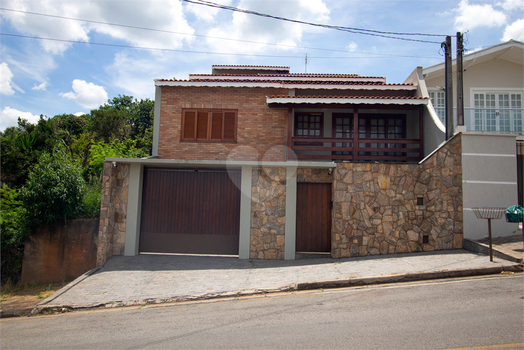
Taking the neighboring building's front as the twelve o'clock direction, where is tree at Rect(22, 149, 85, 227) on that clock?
The tree is roughly at 2 o'clock from the neighboring building.

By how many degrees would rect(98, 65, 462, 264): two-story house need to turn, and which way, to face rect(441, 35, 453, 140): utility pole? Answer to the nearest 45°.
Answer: approximately 90° to its left

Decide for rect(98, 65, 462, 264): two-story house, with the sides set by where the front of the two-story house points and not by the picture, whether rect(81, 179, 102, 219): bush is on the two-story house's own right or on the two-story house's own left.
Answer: on the two-story house's own right

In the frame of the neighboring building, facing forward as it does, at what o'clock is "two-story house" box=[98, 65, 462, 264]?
The two-story house is roughly at 2 o'clock from the neighboring building.

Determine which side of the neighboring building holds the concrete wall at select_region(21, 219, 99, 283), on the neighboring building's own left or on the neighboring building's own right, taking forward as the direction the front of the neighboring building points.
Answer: on the neighboring building's own right

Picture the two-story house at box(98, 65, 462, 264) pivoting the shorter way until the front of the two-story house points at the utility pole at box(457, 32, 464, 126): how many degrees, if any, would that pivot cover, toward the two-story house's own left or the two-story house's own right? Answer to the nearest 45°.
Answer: approximately 90° to the two-story house's own left

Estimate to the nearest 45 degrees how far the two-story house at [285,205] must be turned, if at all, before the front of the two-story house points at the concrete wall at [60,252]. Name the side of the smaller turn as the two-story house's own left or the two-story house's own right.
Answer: approximately 90° to the two-story house's own right

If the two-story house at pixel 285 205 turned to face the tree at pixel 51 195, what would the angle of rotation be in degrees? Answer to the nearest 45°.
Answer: approximately 90° to its right
